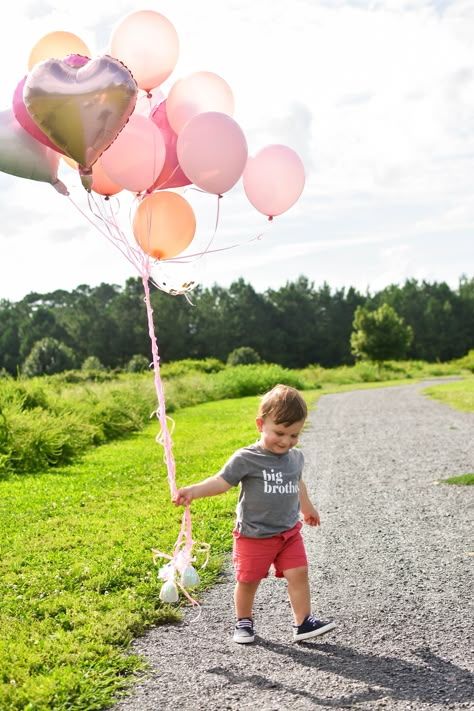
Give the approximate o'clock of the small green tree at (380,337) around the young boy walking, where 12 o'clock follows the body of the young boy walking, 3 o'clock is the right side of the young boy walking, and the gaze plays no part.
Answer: The small green tree is roughly at 8 o'clock from the young boy walking.

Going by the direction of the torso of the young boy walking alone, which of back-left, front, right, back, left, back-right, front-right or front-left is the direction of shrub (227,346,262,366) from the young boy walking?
back-left

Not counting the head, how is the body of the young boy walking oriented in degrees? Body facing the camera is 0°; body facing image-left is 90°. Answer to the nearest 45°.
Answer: approximately 315°
